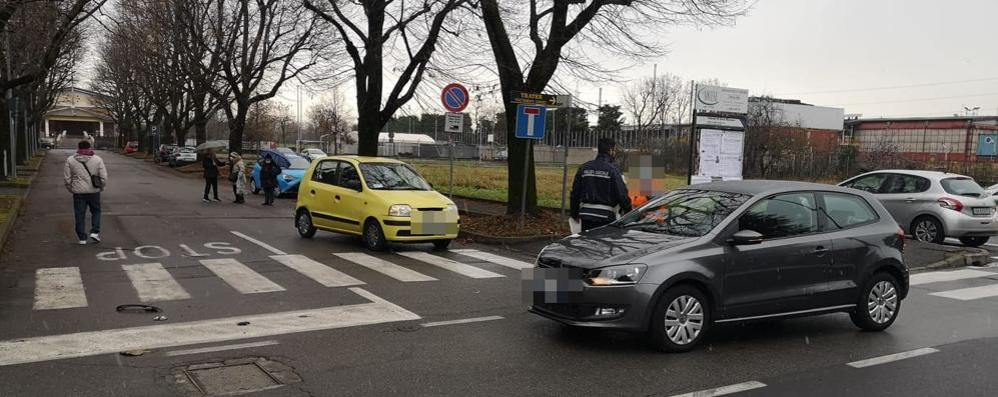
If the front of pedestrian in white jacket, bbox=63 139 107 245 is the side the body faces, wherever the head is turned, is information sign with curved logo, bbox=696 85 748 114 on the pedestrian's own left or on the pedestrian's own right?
on the pedestrian's own right

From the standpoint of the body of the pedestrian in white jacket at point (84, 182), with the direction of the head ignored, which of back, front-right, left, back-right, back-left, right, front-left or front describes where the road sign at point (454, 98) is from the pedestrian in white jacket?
right

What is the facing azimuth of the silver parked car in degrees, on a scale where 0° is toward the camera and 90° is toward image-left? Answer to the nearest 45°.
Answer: approximately 135°

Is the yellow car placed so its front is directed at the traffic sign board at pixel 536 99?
no

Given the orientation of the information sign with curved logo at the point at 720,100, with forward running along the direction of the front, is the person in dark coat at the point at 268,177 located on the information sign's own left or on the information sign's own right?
on the information sign's own right

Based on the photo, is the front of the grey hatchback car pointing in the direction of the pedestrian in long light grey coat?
no

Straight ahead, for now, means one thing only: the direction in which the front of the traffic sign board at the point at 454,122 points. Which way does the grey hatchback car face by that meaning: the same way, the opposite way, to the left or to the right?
to the right

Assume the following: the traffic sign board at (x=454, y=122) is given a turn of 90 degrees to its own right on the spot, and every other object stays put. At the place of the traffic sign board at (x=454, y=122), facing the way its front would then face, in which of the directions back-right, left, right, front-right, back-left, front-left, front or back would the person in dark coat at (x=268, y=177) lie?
front-right

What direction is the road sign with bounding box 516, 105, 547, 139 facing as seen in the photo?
toward the camera

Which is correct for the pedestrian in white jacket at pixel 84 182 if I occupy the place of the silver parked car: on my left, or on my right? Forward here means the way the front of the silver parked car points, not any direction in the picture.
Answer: on my left

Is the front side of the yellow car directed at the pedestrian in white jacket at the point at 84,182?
no

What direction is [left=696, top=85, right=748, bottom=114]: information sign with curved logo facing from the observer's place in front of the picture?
facing the viewer

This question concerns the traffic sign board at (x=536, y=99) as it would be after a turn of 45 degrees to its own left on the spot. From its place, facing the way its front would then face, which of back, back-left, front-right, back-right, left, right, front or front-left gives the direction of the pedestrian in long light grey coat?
back

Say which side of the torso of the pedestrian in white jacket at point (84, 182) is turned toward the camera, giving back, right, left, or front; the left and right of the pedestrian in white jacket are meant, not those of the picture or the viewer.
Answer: back

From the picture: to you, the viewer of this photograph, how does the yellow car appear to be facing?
facing the viewer and to the right of the viewer

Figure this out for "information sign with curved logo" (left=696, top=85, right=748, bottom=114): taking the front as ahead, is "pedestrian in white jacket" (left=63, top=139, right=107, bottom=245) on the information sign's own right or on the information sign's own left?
on the information sign's own right
